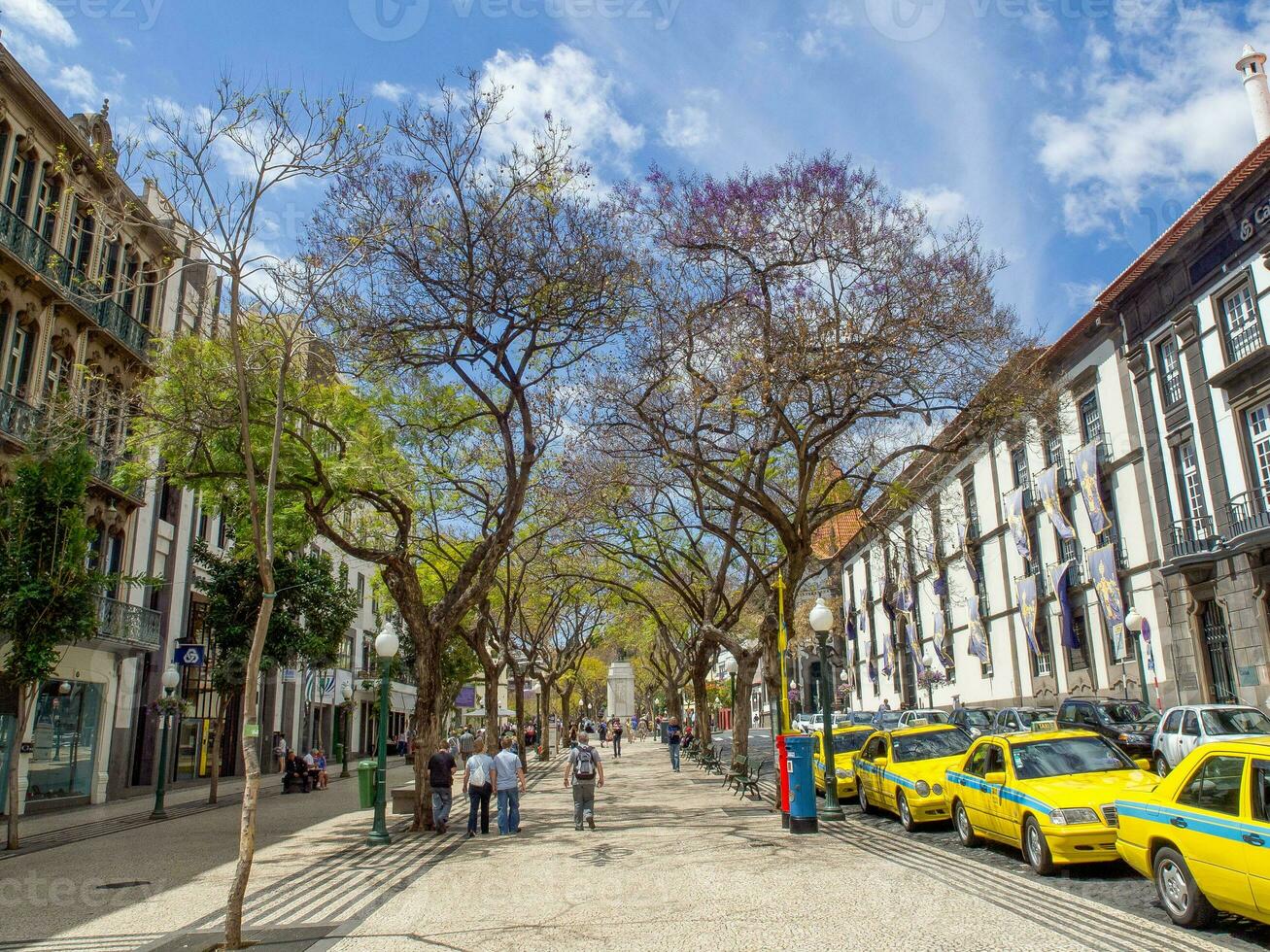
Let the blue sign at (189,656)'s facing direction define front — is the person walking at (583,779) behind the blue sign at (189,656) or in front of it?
in front

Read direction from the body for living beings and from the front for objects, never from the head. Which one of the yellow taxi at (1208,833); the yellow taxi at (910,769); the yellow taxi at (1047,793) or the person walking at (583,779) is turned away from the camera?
the person walking

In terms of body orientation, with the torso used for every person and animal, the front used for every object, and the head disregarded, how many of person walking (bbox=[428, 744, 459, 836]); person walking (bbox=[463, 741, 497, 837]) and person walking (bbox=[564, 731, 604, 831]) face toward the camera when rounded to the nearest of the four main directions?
0

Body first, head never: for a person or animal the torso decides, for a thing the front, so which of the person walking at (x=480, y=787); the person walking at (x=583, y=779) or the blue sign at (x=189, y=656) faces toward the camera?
the blue sign

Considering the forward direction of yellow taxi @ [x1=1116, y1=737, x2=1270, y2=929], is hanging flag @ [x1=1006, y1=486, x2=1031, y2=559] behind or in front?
behind

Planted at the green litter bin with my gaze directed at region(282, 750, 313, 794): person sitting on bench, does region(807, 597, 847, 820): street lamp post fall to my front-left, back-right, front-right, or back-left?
back-right

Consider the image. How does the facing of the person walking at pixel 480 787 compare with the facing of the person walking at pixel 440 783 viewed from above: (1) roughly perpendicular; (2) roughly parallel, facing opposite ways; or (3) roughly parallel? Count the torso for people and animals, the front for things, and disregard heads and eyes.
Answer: roughly parallel

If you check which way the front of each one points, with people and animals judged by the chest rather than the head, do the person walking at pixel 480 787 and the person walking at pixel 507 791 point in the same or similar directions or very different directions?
same or similar directions

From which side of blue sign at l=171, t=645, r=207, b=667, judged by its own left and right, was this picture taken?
front

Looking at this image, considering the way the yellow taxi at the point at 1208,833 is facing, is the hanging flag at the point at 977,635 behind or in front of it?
behind

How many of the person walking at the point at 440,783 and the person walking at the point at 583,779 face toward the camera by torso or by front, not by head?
0

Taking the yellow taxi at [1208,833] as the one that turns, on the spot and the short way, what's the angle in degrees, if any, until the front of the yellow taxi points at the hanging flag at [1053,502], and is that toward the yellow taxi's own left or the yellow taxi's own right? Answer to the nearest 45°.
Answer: approximately 135° to the yellow taxi's own left

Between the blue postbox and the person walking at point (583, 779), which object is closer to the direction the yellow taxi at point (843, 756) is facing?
the blue postbox

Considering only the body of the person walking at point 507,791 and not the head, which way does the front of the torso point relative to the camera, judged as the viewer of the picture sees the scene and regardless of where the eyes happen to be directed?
away from the camera

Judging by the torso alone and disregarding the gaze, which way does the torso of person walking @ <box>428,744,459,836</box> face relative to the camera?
away from the camera

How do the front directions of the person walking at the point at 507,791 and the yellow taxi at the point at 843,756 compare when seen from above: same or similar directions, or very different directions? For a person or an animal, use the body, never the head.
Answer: very different directions

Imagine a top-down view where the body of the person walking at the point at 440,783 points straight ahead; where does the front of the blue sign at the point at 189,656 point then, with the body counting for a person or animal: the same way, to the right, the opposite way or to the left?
the opposite way

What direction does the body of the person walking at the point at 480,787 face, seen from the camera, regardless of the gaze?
away from the camera

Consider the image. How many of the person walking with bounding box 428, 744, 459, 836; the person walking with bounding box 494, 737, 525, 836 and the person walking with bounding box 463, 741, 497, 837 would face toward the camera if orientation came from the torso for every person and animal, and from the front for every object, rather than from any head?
0

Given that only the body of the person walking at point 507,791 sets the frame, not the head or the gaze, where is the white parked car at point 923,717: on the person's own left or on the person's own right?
on the person's own right
